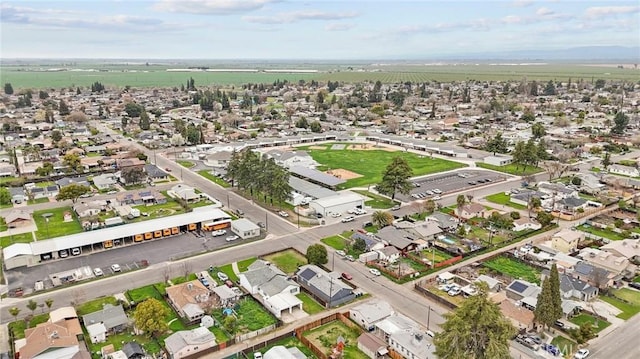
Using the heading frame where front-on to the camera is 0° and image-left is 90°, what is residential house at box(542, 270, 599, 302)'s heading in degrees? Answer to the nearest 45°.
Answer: approximately 315°

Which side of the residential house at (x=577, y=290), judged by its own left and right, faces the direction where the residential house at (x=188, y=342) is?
right

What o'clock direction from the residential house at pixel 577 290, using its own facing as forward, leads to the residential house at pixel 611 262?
the residential house at pixel 611 262 is roughly at 8 o'clock from the residential house at pixel 577 290.

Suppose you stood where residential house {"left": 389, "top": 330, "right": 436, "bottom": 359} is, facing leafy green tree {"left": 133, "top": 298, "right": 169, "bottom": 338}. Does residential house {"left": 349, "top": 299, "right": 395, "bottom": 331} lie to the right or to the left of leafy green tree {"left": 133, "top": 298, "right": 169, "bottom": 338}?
right

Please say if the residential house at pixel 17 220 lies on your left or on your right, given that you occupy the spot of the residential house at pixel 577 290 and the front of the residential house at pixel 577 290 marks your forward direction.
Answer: on your right

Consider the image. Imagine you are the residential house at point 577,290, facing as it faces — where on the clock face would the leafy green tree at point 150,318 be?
The leafy green tree is roughly at 3 o'clock from the residential house.

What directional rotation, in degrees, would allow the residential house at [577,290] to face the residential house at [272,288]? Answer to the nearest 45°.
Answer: approximately 90° to its right

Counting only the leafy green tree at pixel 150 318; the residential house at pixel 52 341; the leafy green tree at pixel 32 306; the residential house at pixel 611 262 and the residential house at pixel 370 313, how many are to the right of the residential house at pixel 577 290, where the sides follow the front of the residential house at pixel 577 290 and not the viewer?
4

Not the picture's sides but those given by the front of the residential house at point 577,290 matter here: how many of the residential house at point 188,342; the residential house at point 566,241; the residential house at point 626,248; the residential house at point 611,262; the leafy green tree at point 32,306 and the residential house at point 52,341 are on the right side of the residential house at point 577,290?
3

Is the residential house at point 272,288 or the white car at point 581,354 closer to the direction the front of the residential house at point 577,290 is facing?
the white car
